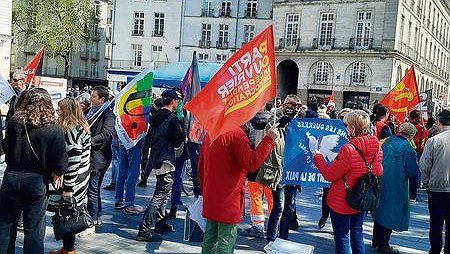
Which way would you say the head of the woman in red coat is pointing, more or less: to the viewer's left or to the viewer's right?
to the viewer's left

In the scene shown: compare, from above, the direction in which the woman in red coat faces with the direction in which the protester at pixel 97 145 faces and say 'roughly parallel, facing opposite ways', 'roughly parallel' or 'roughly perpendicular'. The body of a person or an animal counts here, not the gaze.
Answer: roughly perpendicular

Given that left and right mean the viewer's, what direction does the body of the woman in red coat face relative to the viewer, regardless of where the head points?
facing away from the viewer and to the left of the viewer

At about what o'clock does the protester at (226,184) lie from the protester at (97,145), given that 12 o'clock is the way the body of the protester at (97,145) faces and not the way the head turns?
the protester at (226,184) is roughly at 8 o'clock from the protester at (97,145).

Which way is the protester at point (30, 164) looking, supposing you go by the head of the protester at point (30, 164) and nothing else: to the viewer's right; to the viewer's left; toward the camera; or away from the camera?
away from the camera

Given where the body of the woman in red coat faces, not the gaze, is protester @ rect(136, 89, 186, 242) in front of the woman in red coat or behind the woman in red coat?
in front
